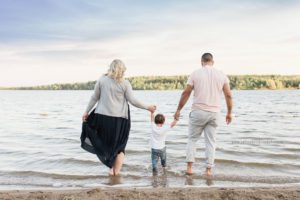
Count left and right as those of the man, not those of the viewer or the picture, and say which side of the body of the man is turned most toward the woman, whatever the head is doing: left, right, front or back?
left

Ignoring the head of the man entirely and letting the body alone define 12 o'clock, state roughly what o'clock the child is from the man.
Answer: The child is roughly at 10 o'clock from the man.

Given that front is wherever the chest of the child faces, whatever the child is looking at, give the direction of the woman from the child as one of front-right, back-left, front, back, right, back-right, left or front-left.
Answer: back-left

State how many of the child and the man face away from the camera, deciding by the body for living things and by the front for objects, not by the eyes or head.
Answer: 2

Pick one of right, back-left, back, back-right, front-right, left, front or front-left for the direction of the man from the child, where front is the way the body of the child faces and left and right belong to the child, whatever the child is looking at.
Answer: back-right

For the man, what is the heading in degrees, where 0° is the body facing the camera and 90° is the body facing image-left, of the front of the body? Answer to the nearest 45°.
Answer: approximately 180°

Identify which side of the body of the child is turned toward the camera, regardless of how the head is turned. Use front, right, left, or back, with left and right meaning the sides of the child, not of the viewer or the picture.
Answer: back
